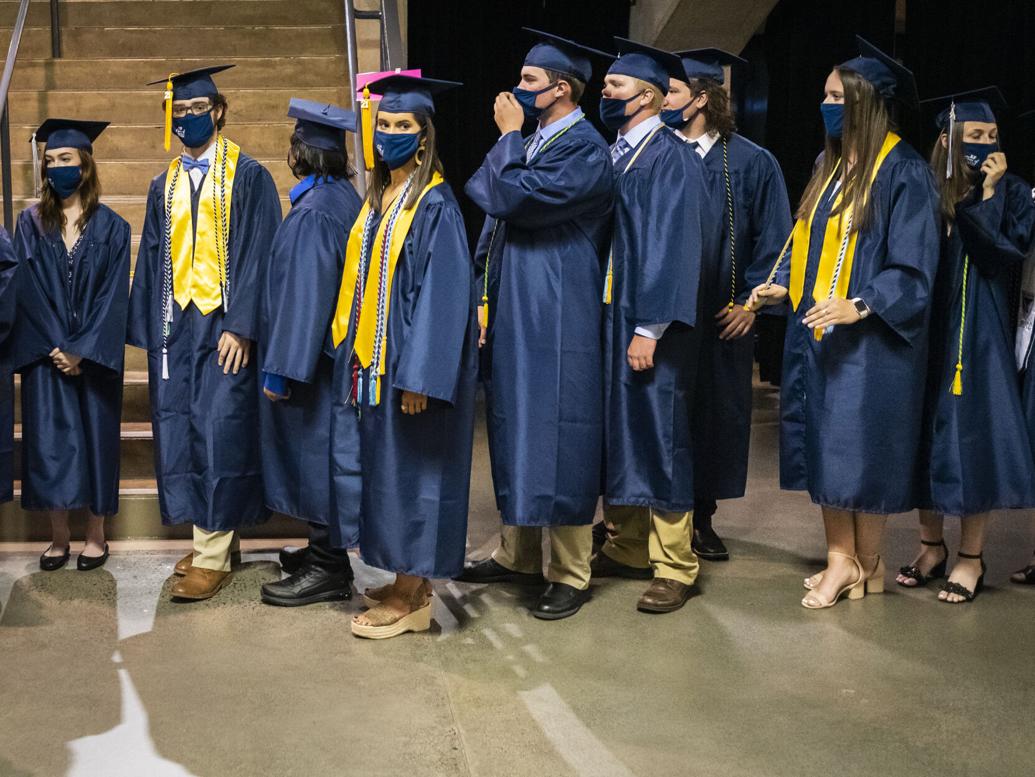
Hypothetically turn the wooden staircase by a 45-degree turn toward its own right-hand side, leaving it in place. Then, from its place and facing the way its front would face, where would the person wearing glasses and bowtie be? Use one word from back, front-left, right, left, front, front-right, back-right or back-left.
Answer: front-left

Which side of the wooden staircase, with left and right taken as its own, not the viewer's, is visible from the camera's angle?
front
